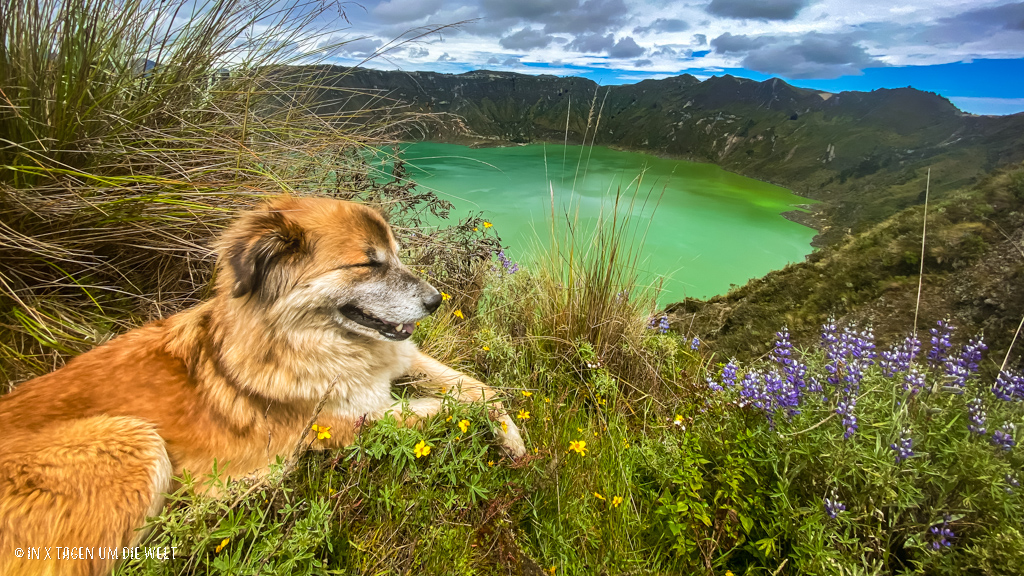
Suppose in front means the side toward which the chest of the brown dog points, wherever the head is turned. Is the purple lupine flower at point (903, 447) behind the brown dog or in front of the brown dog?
in front

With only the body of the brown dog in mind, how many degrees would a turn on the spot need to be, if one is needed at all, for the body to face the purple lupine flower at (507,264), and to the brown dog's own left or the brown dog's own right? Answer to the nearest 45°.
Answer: approximately 45° to the brown dog's own left

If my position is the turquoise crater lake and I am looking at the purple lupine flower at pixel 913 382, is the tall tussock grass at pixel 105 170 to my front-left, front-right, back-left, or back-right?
front-right

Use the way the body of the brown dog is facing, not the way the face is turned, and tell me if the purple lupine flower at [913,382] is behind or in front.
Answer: in front

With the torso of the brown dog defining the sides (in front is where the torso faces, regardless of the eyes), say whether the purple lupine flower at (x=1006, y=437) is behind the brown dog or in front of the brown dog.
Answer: in front

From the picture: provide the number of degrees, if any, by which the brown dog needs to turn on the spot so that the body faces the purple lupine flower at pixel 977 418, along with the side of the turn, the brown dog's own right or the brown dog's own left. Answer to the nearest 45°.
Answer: approximately 45° to the brown dog's own right

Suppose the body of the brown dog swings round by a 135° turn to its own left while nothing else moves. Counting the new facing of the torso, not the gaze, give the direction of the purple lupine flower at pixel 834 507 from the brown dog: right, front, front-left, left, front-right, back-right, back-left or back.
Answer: back

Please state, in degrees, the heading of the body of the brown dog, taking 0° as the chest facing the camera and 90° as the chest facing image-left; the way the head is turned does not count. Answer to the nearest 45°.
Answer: approximately 270°
